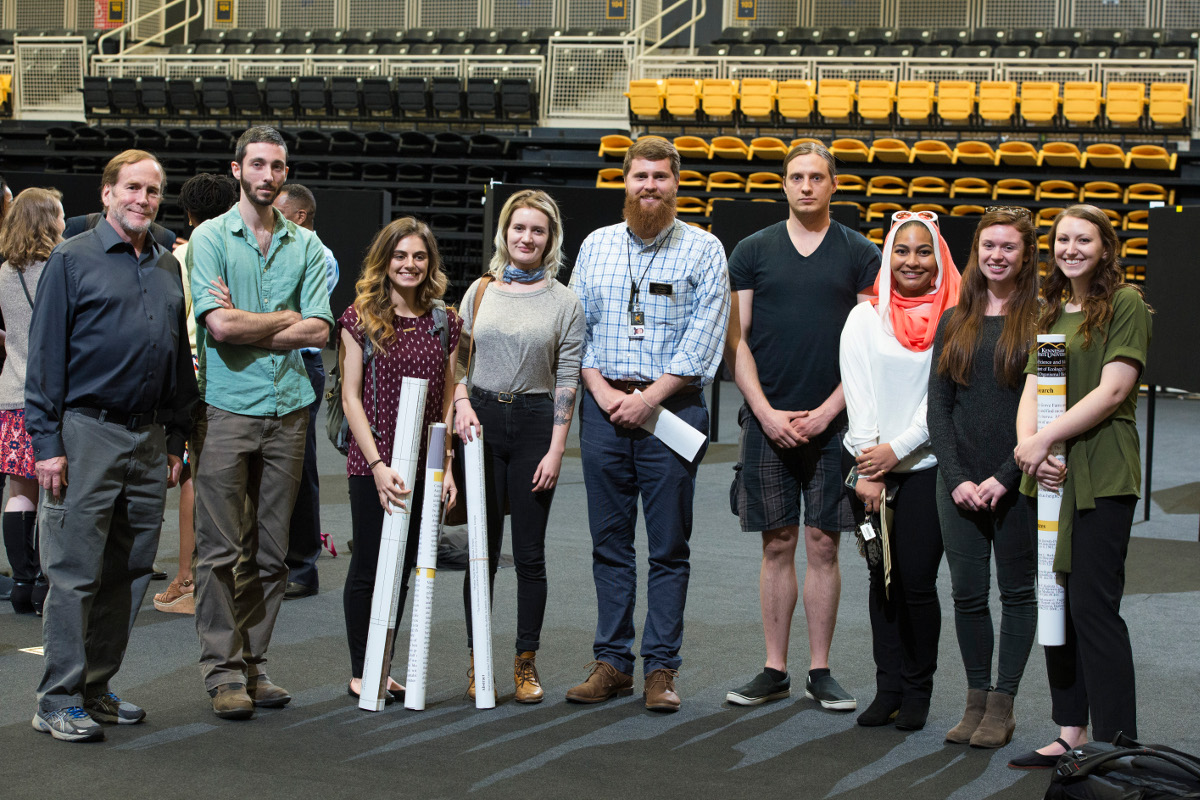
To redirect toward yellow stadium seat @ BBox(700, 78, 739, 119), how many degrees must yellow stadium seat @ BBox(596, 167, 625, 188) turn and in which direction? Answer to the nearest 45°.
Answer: approximately 135° to its left

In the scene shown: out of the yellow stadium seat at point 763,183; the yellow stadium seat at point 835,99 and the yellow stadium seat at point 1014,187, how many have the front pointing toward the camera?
3

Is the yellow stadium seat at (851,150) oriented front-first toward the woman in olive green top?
yes

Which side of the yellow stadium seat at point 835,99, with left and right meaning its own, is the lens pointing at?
front

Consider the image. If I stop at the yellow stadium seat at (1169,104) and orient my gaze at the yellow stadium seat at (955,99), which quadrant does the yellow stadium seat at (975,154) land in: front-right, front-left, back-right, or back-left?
front-left

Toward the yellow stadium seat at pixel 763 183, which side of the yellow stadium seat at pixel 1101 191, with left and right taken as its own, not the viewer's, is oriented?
right

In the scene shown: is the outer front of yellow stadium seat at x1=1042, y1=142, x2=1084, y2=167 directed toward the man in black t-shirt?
yes

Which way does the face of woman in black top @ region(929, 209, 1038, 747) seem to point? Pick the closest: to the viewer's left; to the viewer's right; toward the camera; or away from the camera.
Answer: toward the camera

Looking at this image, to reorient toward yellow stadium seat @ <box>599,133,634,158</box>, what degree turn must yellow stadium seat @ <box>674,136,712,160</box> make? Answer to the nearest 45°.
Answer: approximately 90° to its right

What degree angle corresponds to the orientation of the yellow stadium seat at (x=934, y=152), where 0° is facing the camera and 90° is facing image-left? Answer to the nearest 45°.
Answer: approximately 0°

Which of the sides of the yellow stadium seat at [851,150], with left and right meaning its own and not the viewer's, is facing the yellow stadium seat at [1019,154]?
left

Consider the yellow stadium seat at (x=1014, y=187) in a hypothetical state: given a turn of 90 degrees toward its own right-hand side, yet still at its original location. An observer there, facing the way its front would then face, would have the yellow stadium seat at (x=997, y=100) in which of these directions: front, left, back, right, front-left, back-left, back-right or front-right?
right

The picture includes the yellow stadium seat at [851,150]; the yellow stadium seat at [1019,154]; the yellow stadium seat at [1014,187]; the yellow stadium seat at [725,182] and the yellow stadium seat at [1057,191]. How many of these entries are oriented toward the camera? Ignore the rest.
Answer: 5

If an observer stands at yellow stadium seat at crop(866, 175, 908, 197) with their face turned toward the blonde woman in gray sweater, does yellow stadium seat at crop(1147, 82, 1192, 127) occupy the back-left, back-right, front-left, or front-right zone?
back-left

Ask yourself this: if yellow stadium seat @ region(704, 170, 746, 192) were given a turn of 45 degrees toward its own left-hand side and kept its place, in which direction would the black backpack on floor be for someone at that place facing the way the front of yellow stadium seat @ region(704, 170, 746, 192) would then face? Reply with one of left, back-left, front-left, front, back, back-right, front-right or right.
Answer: front-right

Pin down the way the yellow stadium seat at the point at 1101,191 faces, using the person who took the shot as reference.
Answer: facing the viewer

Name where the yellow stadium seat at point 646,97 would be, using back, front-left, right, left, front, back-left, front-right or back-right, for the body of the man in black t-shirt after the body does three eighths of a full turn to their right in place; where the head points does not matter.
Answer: front-right

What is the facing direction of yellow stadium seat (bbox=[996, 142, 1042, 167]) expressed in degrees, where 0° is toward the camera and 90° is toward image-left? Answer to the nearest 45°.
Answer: approximately 0°

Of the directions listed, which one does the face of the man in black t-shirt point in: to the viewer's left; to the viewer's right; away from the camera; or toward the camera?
toward the camera

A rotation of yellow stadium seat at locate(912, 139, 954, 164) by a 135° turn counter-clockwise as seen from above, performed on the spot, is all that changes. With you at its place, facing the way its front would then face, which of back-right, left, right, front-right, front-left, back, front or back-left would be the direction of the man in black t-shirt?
back-right
